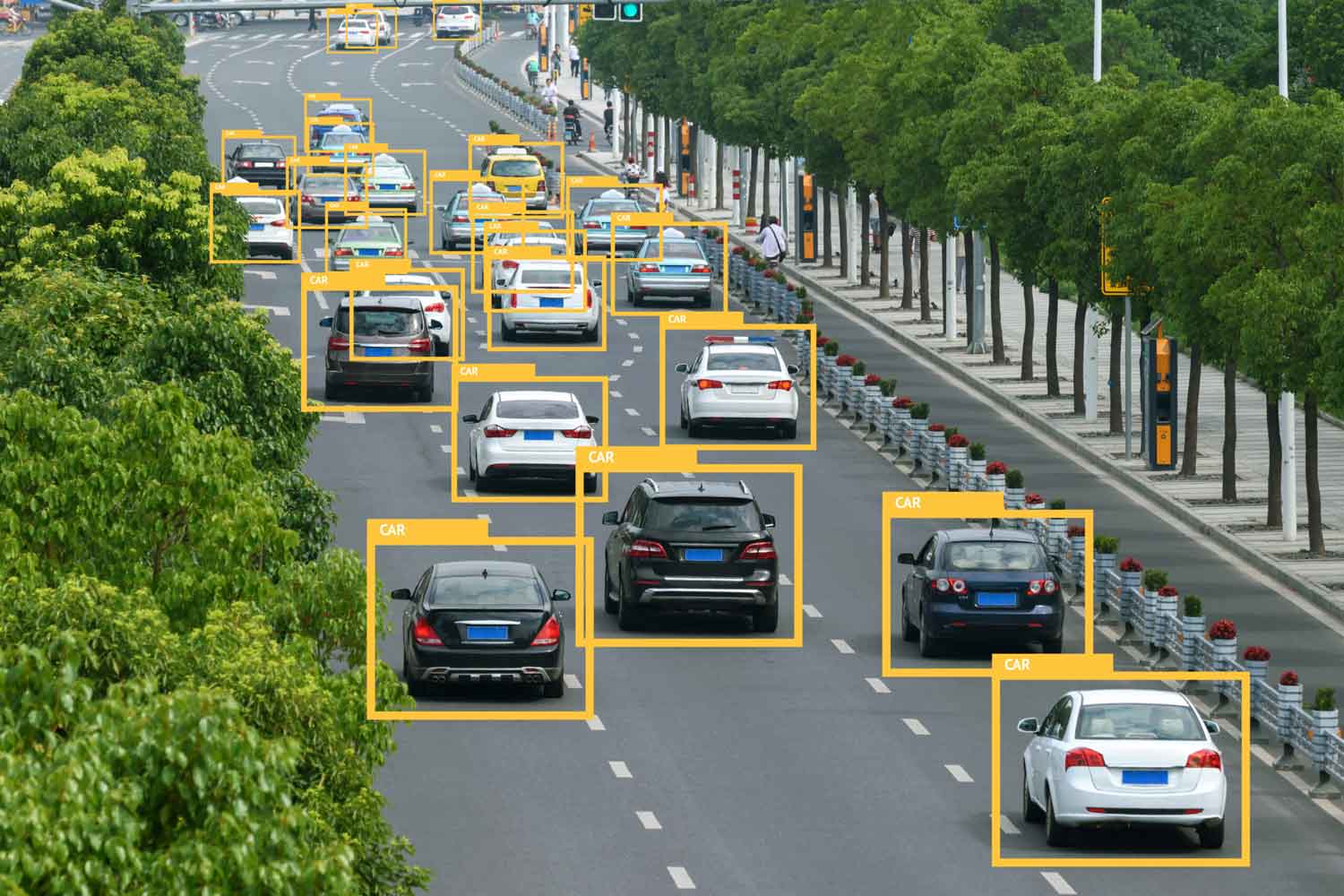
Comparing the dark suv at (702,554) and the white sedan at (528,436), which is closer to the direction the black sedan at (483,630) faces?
the white sedan

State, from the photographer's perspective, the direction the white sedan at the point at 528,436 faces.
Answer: facing away from the viewer

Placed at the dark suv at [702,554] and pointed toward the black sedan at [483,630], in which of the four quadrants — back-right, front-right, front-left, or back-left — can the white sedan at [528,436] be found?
back-right

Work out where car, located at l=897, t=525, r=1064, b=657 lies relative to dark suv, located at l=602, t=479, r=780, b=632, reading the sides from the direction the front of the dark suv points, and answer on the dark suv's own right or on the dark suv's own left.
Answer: on the dark suv's own right

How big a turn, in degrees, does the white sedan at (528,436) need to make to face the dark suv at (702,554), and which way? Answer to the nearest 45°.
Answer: approximately 180°

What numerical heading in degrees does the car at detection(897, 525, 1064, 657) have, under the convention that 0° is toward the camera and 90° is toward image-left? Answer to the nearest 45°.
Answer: approximately 180°

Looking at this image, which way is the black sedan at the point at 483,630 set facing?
away from the camera

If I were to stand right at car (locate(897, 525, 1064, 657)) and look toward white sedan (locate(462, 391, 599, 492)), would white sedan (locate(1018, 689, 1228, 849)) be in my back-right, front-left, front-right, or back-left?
back-left

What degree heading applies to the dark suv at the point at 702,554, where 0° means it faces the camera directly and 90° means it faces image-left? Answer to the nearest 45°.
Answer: approximately 180°

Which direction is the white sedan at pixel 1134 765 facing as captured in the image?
away from the camera
